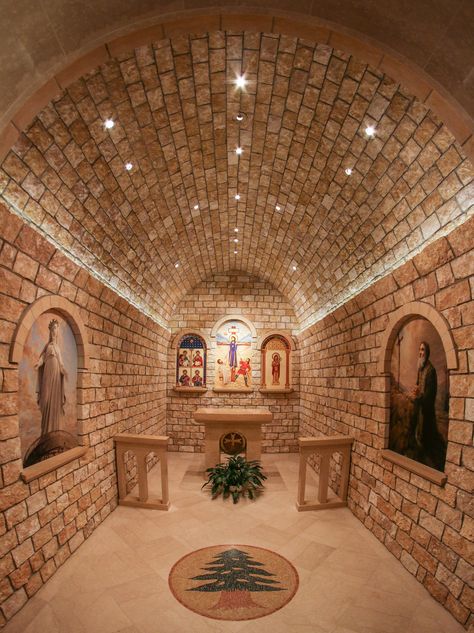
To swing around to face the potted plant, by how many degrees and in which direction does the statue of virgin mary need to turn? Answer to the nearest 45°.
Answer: approximately 90° to its left

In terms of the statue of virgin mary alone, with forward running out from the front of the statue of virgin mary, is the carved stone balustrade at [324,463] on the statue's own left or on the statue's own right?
on the statue's own left

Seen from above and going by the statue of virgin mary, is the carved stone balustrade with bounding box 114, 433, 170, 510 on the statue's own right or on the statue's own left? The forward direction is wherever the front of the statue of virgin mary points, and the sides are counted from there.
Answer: on the statue's own left

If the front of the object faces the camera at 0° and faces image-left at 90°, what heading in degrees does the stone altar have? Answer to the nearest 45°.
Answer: approximately 0°

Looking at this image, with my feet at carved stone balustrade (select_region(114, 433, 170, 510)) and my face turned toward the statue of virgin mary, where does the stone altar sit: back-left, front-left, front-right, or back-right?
back-left

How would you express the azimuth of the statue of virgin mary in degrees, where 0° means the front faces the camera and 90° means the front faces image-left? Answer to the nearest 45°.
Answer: approximately 315°

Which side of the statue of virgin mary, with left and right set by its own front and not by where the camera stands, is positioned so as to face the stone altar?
left
